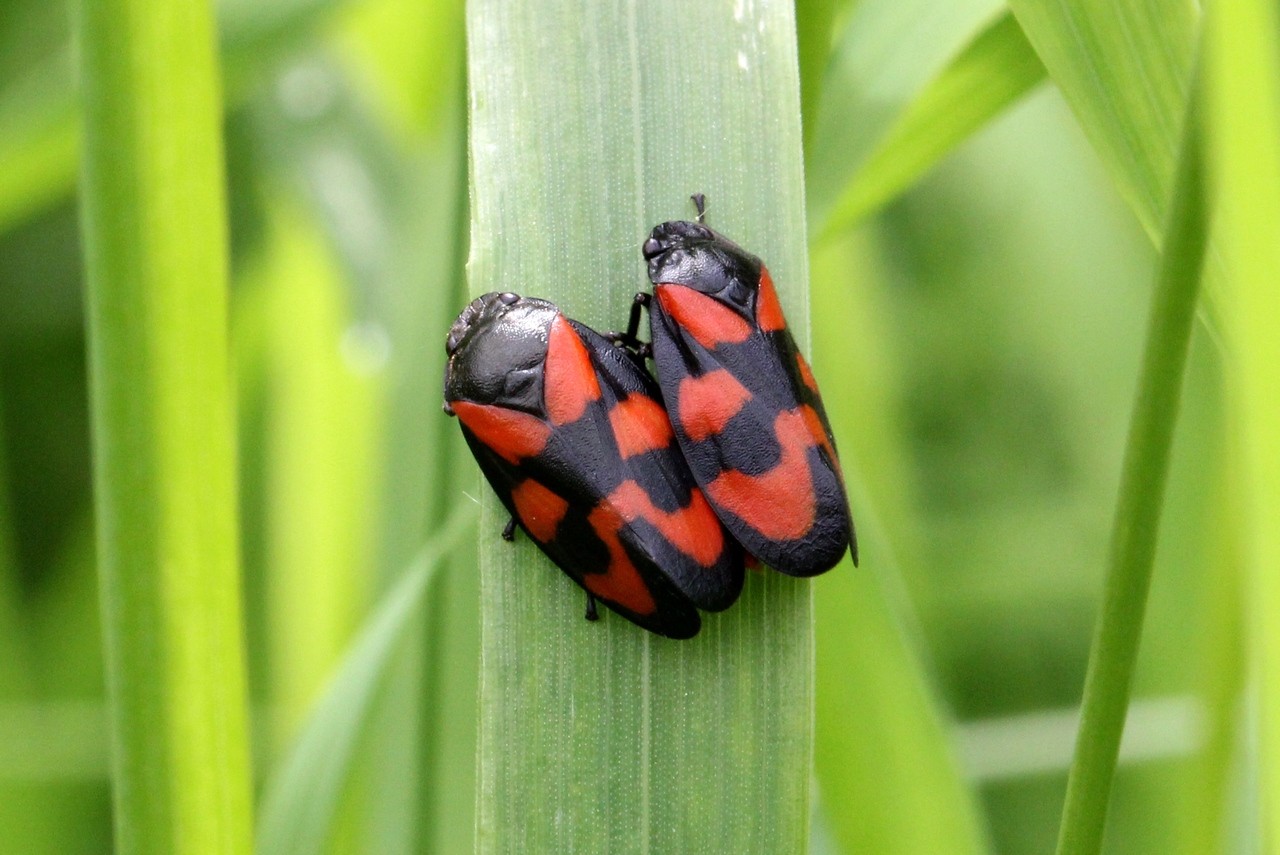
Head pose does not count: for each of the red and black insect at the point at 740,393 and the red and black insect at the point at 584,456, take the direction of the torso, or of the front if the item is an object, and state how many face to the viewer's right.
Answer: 0

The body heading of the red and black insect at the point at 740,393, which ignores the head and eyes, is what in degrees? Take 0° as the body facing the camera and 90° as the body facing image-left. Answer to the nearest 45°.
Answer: approximately 135°

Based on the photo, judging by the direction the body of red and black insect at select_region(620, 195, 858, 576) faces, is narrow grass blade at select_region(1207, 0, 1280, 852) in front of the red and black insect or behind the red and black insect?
behind

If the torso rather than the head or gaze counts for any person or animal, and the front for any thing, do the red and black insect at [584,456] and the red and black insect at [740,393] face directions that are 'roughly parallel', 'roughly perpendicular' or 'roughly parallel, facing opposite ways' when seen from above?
roughly parallel

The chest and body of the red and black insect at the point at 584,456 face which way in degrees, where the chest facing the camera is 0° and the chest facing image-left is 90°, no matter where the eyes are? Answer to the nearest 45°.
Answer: approximately 135°

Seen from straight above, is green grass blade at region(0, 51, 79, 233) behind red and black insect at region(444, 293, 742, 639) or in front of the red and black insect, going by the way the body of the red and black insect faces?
in front

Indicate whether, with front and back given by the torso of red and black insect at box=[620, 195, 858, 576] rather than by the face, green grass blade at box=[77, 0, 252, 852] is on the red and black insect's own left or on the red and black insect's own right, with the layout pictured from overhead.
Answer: on the red and black insect's own left
